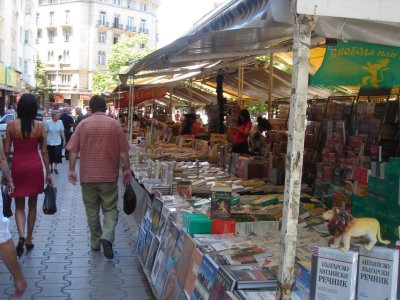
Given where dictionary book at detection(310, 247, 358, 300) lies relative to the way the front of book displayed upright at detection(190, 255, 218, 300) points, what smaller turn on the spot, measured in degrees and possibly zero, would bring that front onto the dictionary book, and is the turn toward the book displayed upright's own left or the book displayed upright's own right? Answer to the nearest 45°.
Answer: approximately 90° to the book displayed upright's own left

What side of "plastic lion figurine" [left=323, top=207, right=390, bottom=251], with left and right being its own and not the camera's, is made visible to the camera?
left

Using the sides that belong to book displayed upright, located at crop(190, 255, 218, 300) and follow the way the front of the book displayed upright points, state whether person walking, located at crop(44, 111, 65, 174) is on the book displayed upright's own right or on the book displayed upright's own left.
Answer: on the book displayed upright's own right

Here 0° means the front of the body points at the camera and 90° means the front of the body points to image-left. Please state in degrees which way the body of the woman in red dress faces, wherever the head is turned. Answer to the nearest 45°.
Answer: approximately 180°

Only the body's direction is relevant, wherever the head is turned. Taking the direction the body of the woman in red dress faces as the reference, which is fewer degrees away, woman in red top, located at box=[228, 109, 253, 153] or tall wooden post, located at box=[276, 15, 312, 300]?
the woman in red top

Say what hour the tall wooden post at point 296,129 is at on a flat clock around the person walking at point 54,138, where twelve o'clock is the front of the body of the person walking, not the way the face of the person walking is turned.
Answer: The tall wooden post is roughly at 12 o'clock from the person walking.

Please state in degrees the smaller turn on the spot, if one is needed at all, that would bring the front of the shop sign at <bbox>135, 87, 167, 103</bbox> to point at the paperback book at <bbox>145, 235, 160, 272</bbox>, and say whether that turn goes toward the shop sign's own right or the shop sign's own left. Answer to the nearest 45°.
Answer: approximately 45° to the shop sign's own left

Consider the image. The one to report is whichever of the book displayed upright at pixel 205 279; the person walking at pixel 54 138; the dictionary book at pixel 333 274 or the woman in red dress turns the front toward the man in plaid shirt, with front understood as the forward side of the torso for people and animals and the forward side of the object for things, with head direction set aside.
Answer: the person walking

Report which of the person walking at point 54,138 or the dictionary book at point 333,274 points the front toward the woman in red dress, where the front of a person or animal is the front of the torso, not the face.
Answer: the person walking

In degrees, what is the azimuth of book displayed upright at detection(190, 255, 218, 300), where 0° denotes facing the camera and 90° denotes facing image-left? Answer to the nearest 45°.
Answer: approximately 45°

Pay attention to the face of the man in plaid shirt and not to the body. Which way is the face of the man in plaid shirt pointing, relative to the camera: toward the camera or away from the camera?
away from the camera

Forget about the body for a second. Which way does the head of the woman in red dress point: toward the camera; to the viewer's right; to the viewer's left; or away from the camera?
away from the camera
